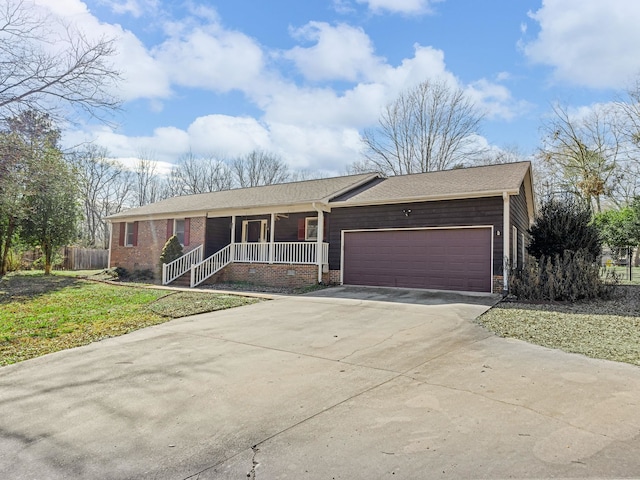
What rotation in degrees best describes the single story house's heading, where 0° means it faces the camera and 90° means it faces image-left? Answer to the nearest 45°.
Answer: approximately 45°

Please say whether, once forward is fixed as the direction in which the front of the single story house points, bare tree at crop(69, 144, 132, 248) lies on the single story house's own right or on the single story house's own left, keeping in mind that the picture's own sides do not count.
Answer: on the single story house's own right

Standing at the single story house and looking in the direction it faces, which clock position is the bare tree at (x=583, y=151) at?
The bare tree is roughly at 6 o'clock from the single story house.

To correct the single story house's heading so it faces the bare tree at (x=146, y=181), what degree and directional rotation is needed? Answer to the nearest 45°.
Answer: approximately 90° to its right

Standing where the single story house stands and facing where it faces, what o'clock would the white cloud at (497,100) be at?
The white cloud is roughly at 6 o'clock from the single story house.
